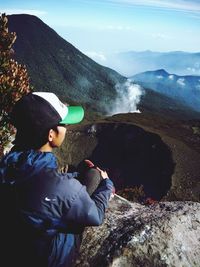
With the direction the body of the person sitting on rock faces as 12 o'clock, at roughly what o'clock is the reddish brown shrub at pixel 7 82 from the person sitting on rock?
The reddish brown shrub is roughly at 10 o'clock from the person sitting on rock.

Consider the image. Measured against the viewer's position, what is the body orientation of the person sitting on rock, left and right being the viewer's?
facing away from the viewer and to the right of the viewer
